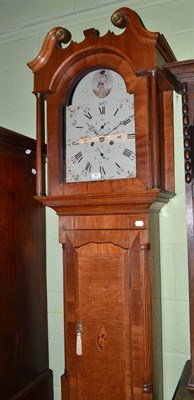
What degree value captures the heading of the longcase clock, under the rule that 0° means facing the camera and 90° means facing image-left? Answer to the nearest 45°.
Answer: approximately 45°

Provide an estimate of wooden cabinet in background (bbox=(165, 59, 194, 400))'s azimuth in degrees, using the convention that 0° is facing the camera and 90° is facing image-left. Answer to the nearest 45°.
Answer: approximately 45°
